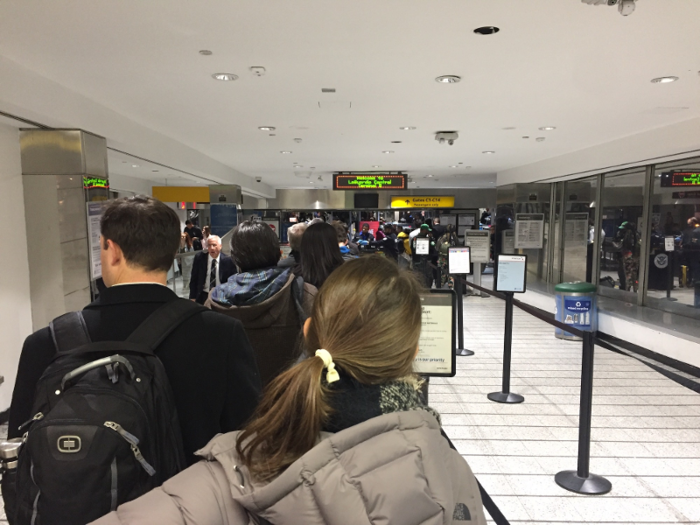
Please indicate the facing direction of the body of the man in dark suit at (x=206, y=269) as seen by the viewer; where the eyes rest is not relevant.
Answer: toward the camera

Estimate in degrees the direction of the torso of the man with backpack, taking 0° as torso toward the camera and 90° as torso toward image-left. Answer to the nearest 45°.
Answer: approximately 180°

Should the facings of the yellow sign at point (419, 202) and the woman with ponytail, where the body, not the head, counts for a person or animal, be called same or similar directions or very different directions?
very different directions

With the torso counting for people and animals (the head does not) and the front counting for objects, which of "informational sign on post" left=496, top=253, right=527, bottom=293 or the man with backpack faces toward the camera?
the informational sign on post

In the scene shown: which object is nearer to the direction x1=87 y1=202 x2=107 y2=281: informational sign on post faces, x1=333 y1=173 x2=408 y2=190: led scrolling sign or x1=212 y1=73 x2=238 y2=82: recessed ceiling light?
the recessed ceiling light

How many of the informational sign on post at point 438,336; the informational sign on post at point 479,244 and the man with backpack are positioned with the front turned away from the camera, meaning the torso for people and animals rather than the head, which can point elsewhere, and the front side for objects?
1

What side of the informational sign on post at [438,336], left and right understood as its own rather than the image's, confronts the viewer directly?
front

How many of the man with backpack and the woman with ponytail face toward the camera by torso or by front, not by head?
0

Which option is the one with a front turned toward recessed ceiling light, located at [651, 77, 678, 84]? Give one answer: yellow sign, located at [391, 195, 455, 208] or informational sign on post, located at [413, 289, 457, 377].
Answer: the yellow sign

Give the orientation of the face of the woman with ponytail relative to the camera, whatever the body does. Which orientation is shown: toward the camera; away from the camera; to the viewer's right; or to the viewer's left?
away from the camera

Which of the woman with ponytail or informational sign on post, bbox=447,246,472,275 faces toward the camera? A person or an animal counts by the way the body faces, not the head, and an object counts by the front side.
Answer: the informational sign on post

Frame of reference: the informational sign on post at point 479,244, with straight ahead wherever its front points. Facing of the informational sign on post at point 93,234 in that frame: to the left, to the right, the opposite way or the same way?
to the left

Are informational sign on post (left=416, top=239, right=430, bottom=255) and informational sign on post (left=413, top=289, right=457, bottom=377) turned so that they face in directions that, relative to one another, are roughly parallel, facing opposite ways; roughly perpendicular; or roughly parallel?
roughly parallel

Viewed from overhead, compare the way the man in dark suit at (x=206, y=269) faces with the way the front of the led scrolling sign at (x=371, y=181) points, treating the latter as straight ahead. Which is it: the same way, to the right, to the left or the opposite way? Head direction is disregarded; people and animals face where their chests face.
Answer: the same way

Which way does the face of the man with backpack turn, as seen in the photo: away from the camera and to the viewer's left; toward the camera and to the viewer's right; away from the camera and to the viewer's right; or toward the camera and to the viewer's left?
away from the camera and to the viewer's left

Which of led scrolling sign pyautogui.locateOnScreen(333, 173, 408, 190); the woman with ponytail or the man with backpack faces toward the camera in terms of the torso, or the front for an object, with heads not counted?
the led scrolling sign

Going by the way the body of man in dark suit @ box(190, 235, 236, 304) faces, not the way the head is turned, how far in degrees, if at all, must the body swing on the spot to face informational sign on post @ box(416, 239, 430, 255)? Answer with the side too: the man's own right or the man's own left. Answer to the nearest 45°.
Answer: approximately 135° to the man's own left

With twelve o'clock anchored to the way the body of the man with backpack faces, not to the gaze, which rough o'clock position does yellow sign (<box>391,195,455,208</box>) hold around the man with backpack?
The yellow sign is roughly at 1 o'clock from the man with backpack.
